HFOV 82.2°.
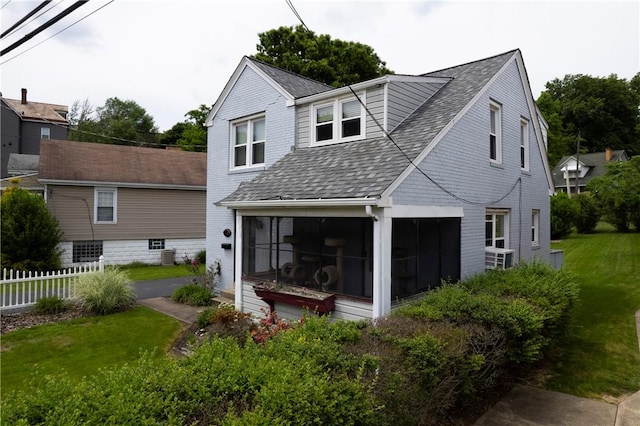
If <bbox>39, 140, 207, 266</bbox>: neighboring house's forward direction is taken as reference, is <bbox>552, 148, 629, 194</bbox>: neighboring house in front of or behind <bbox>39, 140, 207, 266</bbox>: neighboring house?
behind

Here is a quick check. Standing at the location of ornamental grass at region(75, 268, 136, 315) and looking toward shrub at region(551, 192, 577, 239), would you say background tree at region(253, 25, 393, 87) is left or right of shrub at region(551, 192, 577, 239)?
left

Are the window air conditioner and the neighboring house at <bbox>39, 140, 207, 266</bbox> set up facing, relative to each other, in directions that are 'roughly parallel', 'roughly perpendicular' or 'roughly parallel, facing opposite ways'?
roughly perpendicular

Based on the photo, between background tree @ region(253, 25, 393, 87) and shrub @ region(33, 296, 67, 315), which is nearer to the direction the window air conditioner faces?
the background tree
